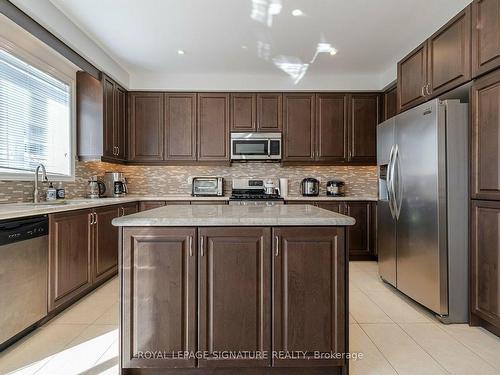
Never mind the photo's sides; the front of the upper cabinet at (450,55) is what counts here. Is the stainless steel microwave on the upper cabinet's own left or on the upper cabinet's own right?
on the upper cabinet's own right

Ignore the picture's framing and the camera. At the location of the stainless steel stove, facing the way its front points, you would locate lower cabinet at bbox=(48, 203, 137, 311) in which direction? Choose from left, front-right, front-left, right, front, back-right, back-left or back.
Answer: front-right

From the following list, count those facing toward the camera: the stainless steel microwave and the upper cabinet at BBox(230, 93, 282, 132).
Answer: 2

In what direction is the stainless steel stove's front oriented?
toward the camera

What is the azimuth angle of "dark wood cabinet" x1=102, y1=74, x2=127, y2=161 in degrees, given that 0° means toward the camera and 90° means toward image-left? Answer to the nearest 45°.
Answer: approximately 315°

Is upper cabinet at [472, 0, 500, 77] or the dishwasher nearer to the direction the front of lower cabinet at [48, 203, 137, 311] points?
the upper cabinet

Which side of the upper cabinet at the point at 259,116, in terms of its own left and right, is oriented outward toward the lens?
front

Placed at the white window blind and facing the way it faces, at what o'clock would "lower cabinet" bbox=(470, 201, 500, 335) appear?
The lower cabinet is roughly at 12 o'clock from the white window blind.

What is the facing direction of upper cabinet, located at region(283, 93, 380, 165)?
toward the camera

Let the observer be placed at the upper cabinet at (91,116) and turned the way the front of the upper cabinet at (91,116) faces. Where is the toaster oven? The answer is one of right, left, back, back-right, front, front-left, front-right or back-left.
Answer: front-left

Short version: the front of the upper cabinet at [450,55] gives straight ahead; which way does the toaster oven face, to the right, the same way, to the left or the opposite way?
to the left

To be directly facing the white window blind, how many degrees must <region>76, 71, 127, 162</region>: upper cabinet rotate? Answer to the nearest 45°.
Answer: approximately 90° to its right

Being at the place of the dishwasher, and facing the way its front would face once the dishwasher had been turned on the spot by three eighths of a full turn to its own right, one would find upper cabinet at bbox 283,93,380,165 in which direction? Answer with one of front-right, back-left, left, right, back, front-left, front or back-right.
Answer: back

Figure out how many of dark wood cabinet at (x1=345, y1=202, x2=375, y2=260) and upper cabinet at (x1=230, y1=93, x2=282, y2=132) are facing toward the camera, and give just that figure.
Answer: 2

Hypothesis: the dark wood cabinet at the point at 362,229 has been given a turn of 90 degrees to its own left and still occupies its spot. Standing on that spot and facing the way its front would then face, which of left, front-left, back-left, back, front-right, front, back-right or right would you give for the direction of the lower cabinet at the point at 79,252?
back-right

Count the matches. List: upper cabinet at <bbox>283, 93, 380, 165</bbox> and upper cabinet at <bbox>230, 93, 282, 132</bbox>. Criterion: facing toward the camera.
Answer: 2
